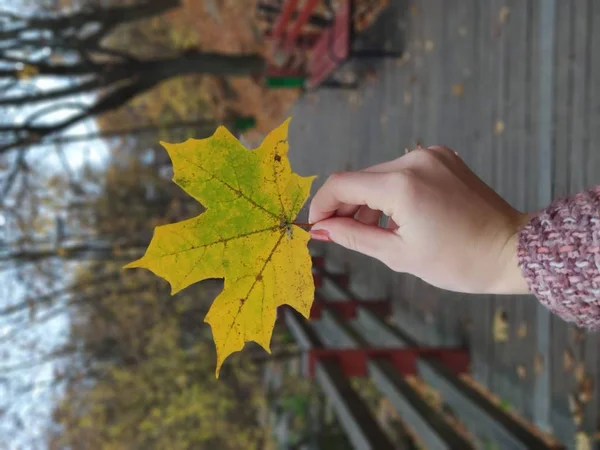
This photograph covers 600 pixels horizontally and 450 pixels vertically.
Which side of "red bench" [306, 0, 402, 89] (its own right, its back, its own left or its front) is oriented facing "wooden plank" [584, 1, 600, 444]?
left

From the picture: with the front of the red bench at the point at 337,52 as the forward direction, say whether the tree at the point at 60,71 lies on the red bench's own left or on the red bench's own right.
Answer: on the red bench's own right

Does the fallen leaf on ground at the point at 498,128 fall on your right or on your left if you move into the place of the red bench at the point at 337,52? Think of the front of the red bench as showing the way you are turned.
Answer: on your left

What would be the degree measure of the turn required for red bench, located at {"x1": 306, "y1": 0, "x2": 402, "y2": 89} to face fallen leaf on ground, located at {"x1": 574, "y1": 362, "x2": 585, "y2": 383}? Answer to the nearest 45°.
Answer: approximately 90° to its left

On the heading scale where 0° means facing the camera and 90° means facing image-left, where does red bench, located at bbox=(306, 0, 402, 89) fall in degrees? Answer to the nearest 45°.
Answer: approximately 45°

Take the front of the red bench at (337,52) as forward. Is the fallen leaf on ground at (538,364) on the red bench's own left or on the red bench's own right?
on the red bench's own left
